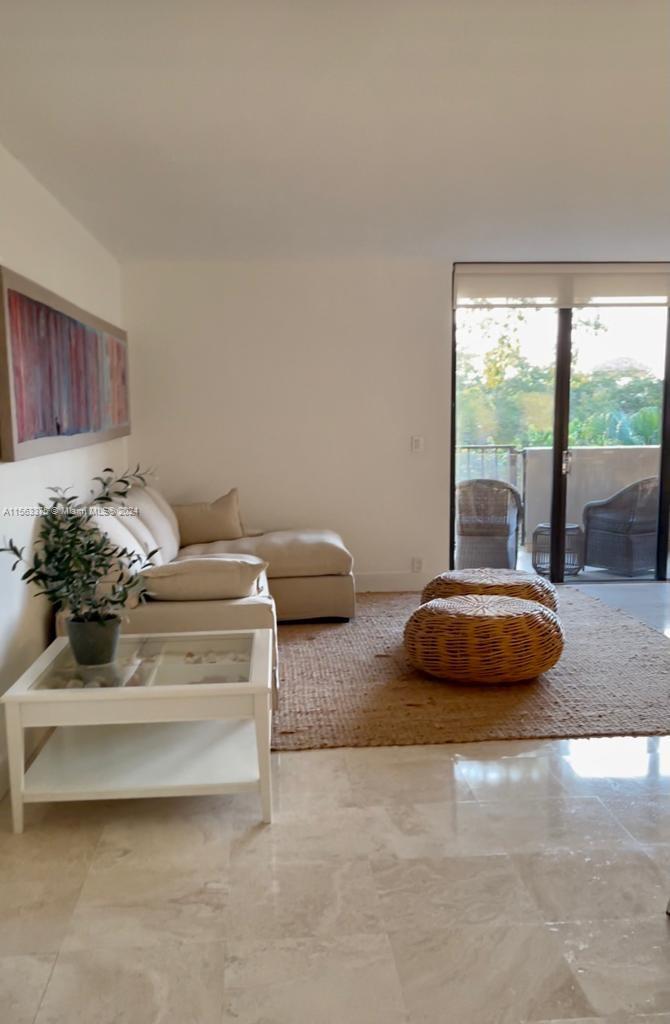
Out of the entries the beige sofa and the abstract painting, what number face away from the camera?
0

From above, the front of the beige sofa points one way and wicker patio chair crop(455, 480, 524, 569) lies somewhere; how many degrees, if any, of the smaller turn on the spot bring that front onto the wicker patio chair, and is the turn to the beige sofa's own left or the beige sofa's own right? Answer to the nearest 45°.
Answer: approximately 45° to the beige sofa's own left

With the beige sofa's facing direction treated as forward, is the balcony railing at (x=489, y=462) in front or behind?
in front

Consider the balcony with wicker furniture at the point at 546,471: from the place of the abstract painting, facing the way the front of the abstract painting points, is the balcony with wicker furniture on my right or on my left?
on my left

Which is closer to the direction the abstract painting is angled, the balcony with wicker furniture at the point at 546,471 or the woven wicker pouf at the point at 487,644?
the woven wicker pouf

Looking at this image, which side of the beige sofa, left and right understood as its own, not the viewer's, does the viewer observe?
right

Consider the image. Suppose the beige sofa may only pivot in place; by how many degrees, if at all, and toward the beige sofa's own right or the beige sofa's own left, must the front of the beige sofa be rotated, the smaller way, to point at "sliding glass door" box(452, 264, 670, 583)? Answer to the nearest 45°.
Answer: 0° — it already faces it

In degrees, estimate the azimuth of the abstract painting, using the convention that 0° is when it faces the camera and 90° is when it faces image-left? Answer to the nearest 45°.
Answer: approximately 315°

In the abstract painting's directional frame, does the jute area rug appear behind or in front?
in front
